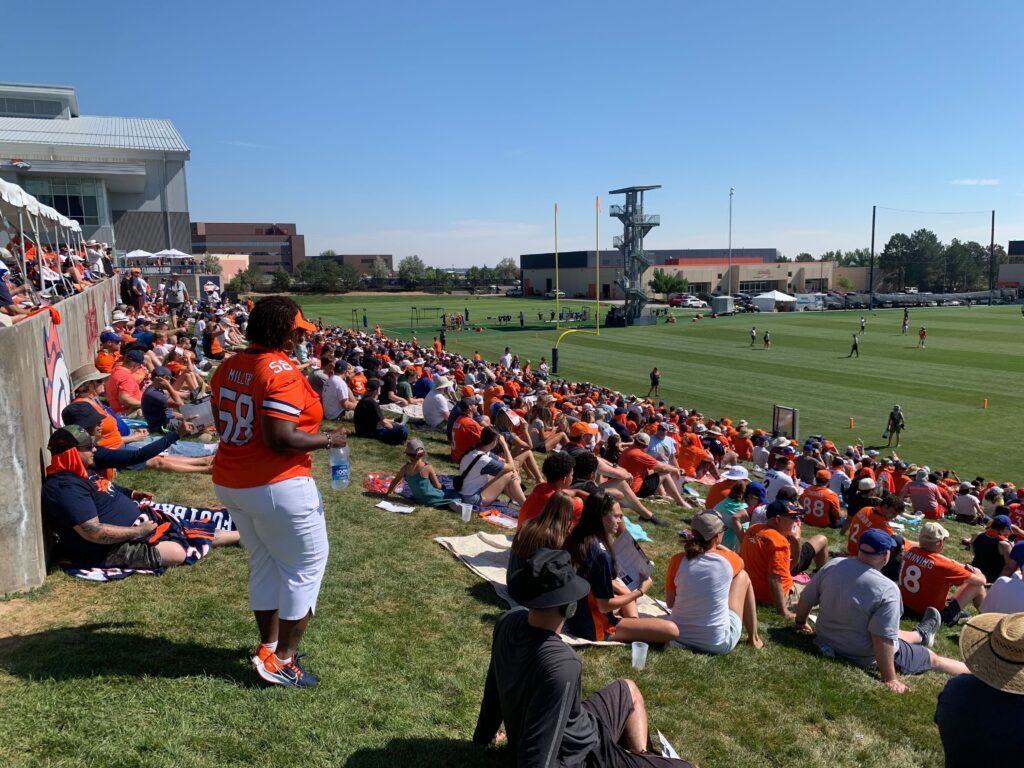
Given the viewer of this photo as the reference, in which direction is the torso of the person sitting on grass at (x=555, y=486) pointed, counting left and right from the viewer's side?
facing away from the viewer and to the right of the viewer

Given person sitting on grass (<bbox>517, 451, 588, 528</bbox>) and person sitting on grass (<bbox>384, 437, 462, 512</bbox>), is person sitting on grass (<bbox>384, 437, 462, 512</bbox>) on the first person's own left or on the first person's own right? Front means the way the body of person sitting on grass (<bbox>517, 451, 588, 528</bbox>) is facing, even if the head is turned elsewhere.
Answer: on the first person's own left

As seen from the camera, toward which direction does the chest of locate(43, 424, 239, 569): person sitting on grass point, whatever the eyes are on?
to the viewer's right

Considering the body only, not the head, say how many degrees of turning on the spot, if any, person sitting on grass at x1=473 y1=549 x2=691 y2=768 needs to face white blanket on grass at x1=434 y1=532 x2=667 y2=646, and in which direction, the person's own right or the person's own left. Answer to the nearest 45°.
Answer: approximately 45° to the person's own left

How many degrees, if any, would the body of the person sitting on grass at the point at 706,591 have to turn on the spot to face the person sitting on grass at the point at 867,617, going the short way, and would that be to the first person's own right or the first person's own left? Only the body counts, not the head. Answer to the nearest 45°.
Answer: approximately 45° to the first person's own right

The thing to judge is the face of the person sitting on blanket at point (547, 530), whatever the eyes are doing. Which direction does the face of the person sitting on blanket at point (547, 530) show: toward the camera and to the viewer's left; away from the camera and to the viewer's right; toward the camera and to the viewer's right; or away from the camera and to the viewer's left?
away from the camera and to the viewer's right

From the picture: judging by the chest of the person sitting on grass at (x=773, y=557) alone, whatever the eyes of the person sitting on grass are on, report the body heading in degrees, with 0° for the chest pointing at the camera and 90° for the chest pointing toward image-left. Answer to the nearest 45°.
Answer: approximately 225°

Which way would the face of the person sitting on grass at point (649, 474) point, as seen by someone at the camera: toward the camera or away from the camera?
away from the camera

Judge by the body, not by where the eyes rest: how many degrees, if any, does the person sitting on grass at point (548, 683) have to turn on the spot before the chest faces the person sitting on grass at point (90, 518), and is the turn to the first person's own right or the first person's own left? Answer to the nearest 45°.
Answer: approximately 90° to the first person's own left

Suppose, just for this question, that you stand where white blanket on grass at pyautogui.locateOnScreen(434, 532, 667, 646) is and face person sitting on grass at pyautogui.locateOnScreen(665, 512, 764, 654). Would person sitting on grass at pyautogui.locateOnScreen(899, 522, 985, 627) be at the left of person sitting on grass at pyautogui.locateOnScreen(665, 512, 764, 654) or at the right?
left

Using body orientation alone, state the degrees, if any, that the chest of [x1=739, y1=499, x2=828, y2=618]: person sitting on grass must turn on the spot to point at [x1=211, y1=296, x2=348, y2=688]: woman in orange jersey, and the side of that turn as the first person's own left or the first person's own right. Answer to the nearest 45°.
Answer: approximately 180°

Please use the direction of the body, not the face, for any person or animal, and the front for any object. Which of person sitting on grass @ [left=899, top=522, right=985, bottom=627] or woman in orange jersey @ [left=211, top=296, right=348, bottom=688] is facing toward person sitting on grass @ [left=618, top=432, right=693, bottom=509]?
the woman in orange jersey

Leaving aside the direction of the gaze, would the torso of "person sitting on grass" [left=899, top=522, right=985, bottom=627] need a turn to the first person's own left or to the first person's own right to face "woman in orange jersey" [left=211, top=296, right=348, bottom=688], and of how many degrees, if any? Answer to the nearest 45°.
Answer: approximately 180°

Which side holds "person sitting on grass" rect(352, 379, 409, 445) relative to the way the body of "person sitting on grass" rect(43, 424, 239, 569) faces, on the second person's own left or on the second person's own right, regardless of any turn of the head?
on the second person's own left
